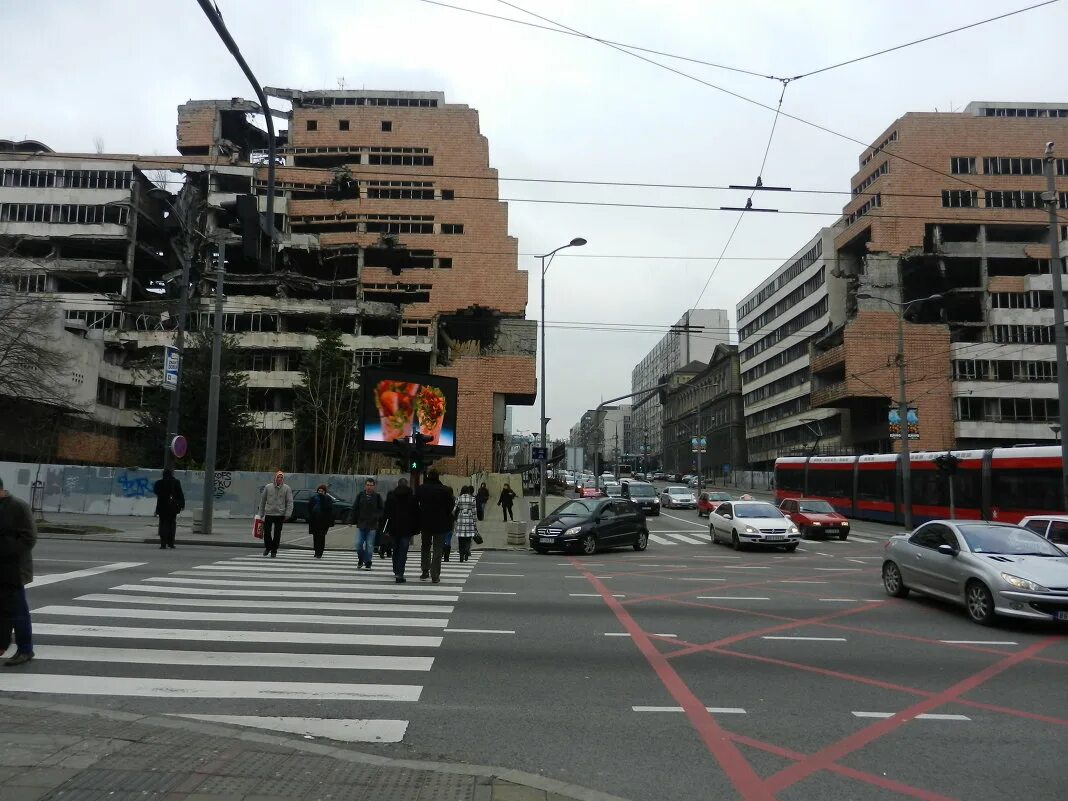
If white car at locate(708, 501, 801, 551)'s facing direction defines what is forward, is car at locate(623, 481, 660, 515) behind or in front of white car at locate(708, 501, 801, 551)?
behind

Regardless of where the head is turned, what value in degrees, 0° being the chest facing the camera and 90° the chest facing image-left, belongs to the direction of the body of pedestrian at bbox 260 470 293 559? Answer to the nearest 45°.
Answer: approximately 0°

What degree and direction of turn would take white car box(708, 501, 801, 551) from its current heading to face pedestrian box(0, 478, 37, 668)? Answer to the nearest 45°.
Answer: approximately 45° to its right

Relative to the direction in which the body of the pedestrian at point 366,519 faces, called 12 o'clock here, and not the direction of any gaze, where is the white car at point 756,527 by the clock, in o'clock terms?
The white car is roughly at 8 o'clock from the pedestrian.

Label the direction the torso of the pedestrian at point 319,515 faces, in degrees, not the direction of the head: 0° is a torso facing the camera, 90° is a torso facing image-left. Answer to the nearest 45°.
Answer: approximately 0°

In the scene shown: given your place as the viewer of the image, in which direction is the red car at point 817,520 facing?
facing the viewer and to the right of the viewer

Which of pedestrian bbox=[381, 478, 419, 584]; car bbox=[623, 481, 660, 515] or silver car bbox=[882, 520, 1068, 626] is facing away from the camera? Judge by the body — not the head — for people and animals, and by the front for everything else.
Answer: the pedestrian

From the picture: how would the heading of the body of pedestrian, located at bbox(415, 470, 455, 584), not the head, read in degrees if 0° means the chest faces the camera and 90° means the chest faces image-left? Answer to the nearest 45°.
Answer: approximately 180°

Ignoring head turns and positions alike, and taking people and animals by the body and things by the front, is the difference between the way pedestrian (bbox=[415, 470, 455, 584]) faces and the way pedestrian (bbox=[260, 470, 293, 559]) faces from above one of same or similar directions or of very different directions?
very different directions

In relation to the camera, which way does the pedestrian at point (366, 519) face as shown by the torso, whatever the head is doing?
toward the camera
